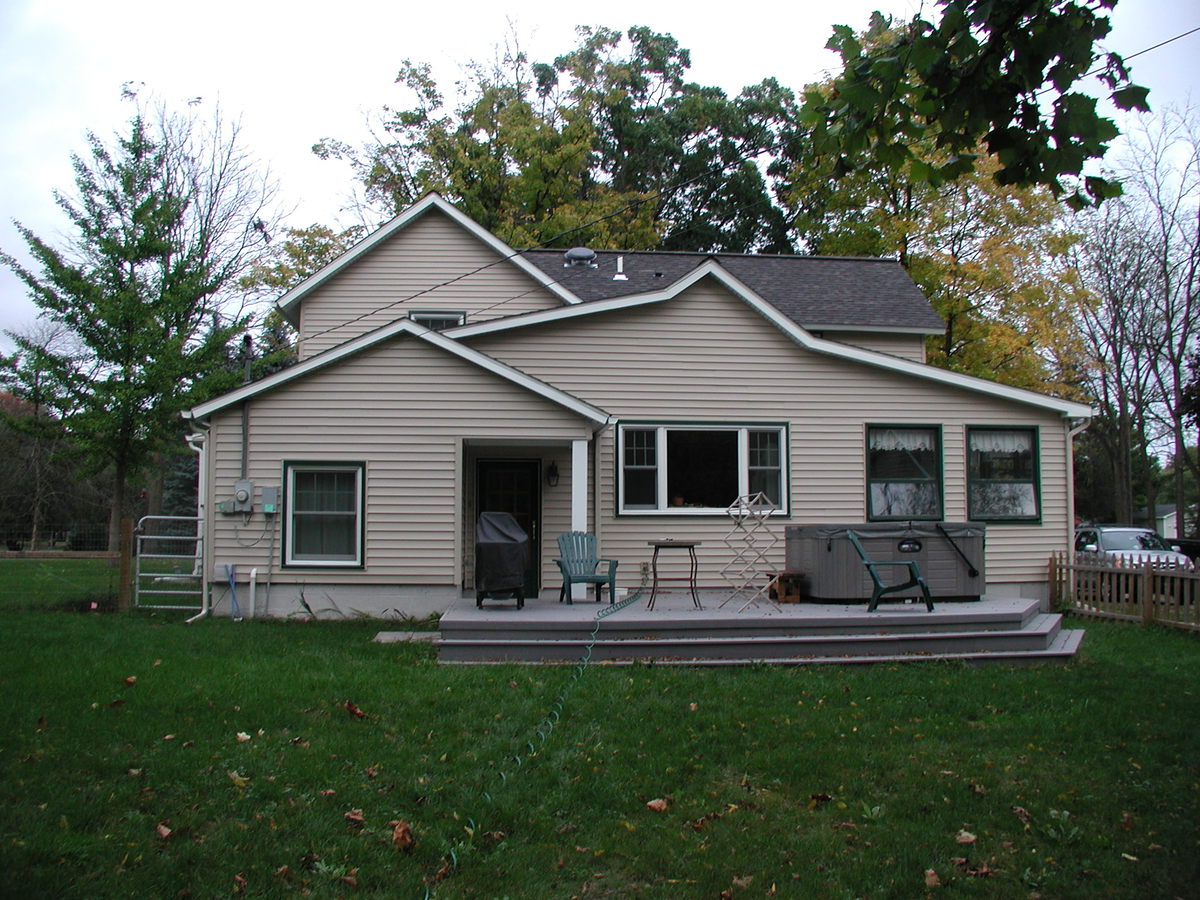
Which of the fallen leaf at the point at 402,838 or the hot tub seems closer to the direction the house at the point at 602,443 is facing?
the fallen leaf

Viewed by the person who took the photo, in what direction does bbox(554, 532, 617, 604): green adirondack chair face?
facing the viewer and to the right of the viewer

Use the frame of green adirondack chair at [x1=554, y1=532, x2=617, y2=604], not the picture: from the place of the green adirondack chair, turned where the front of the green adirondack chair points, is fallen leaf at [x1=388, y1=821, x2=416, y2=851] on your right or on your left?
on your right

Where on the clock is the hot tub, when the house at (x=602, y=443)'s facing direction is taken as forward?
The hot tub is roughly at 10 o'clock from the house.

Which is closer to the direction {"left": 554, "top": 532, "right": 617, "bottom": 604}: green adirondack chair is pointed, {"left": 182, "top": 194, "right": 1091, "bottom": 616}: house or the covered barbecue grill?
the covered barbecue grill

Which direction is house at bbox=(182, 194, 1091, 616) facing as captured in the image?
toward the camera

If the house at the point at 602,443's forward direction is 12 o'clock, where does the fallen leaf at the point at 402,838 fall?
The fallen leaf is roughly at 12 o'clock from the house.

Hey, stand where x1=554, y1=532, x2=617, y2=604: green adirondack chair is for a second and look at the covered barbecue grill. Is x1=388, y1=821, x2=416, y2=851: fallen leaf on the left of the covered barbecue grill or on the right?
left

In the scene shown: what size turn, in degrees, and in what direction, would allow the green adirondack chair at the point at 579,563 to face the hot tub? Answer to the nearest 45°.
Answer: approximately 45° to its left

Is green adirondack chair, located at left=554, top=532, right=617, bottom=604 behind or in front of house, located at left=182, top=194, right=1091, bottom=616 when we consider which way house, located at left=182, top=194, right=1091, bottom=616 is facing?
in front

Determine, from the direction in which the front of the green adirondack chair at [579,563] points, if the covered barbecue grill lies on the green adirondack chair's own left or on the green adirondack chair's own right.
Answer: on the green adirondack chair's own right

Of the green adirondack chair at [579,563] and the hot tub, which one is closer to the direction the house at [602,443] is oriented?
the green adirondack chair
